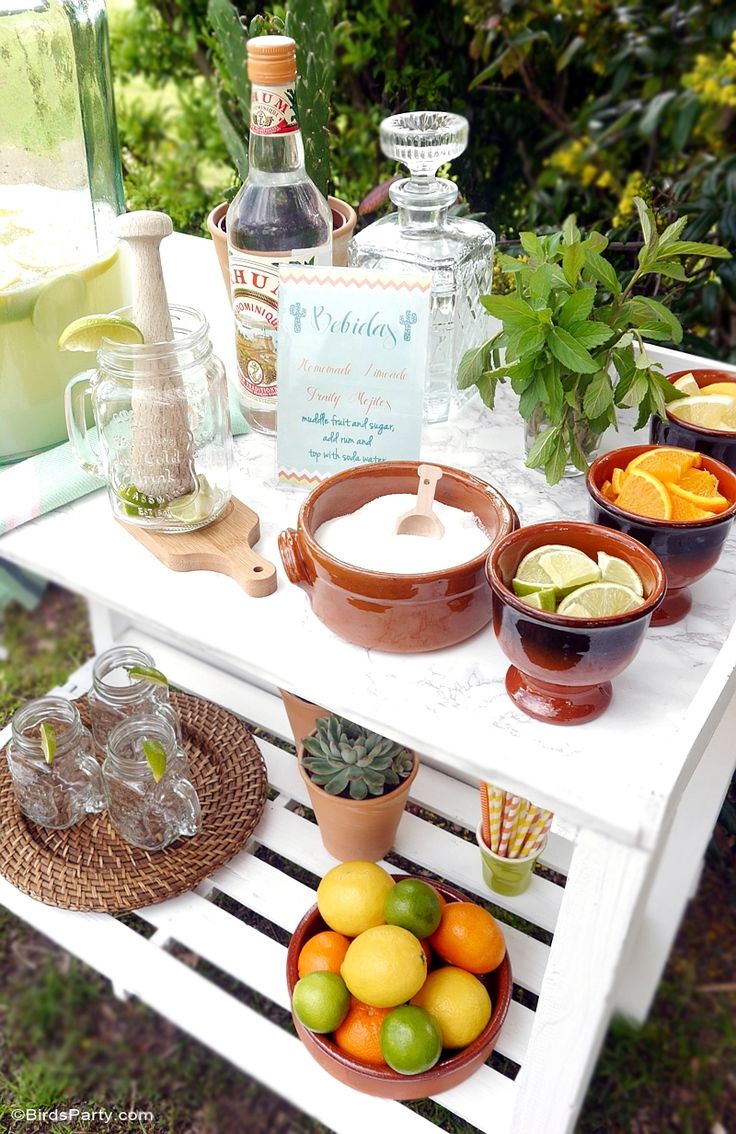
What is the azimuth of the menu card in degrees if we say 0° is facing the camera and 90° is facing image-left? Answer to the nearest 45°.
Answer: approximately 0°
